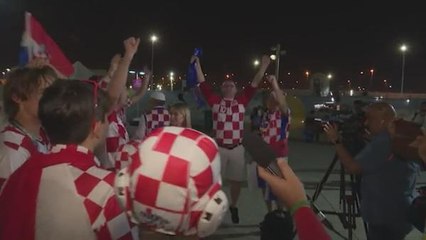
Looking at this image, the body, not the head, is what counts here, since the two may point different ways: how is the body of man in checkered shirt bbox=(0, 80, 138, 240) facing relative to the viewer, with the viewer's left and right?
facing away from the viewer and to the right of the viewer

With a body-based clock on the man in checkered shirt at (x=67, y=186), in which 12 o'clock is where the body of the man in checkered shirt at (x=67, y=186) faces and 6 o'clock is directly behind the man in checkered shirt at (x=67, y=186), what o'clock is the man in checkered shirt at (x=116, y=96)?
the man in checkered shirt at (x=116, y=96) is roughly at 11 o'clock from the man in checkered shirt at (x=67, y=186).

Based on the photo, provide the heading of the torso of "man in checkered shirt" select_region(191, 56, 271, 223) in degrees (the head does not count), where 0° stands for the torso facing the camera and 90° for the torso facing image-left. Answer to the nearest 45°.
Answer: approximately 0°

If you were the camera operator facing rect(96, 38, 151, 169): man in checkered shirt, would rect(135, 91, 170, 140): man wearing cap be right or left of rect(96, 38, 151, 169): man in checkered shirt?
right

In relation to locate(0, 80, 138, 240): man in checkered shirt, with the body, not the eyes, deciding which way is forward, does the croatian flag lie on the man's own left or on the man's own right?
on the man's own left

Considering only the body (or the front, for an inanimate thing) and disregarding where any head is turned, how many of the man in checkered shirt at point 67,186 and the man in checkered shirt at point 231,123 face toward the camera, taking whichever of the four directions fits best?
1

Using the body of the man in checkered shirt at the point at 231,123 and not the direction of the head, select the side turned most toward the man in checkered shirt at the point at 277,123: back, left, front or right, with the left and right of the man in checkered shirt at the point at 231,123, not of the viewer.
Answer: left

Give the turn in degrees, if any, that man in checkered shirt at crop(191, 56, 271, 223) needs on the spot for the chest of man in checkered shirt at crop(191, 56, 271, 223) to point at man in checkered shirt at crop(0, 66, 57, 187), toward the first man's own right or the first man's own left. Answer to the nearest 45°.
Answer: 0° — they already face them

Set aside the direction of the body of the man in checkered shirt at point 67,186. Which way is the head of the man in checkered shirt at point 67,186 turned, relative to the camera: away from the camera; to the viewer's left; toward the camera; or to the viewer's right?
away from the camera

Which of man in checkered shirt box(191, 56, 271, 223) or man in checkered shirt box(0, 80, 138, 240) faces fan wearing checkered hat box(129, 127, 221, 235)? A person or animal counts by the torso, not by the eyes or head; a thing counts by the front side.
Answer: man in checkered shirt box(191, 56, 271, 223)

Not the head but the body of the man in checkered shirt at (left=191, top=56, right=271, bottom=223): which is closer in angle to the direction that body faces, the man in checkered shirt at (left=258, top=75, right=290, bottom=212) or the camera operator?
the camera operator

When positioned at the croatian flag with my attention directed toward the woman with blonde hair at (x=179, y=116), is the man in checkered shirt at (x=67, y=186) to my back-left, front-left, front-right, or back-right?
back-right
